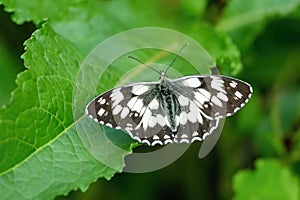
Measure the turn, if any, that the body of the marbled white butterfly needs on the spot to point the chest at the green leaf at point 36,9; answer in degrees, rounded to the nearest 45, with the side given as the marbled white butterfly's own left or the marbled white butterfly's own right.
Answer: approximately 90° to the marbled white butterfly's own left

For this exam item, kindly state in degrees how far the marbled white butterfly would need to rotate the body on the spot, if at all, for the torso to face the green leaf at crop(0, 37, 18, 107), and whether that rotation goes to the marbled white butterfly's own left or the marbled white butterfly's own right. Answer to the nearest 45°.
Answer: approximately 45° to the marbled white butterfly's own left

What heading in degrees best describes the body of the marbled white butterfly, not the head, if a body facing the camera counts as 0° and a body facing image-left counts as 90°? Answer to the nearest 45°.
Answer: approximately 180°
